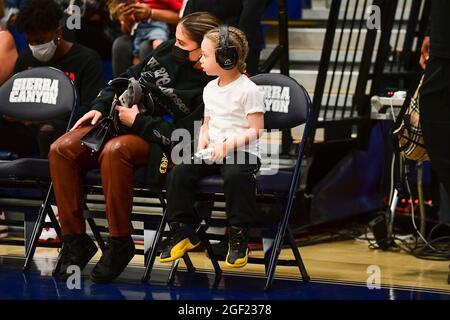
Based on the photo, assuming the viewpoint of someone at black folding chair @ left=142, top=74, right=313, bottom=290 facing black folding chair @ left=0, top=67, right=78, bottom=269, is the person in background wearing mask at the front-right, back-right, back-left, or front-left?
front-right

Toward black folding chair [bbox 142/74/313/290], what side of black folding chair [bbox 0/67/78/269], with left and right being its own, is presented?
left

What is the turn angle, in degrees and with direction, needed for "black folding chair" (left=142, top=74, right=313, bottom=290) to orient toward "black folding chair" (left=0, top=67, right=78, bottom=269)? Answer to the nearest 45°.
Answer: approximately 45° to its right

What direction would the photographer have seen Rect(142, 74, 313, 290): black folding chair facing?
facing the viewer and to the left of the viewer

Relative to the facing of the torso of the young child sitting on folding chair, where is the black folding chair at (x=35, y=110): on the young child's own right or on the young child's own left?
on the young child's own right

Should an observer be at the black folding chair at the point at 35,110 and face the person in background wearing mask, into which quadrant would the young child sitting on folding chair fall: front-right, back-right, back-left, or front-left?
back-right

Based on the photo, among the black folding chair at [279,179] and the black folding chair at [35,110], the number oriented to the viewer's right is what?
0

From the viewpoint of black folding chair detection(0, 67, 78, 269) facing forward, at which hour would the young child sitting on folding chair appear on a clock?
The young child sitting on folding chair is roughly at 9 o'clock from the black folding chair.

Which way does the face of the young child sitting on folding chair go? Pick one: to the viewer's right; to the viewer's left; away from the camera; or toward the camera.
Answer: to the viewer's left

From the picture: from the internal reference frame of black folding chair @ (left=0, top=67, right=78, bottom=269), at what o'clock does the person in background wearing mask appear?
The person in background wearing mask is roughly at 5 o'clock from the black folding chair.

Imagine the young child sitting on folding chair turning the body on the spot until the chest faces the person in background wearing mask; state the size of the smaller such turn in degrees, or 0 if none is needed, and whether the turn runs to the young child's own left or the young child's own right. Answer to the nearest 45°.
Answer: approximately 90° to the young child's own right

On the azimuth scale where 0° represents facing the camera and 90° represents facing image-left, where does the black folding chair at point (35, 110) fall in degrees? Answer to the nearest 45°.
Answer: approximately 45°

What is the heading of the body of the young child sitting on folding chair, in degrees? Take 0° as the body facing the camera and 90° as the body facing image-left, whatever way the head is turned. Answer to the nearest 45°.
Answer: approximately 45°
